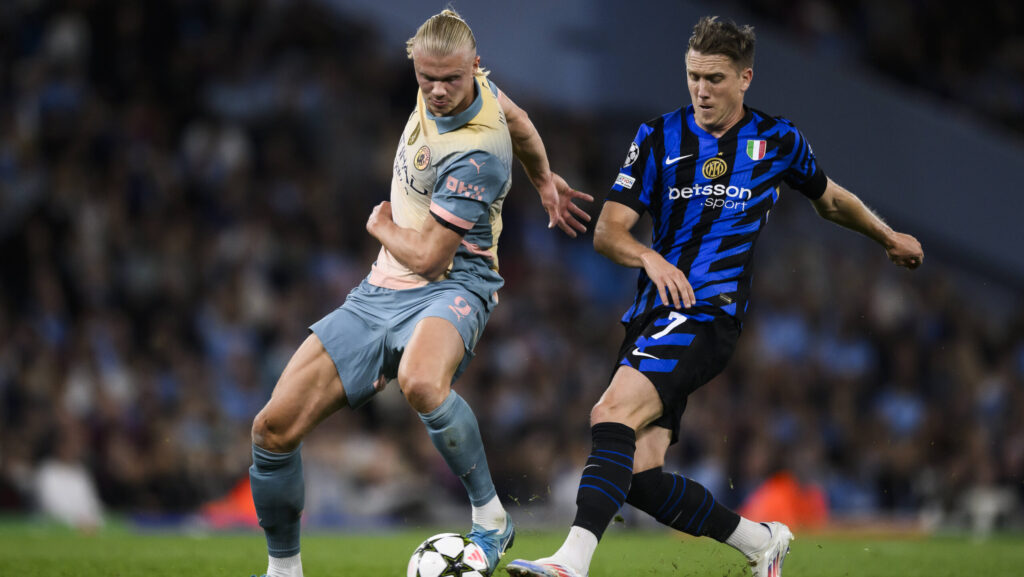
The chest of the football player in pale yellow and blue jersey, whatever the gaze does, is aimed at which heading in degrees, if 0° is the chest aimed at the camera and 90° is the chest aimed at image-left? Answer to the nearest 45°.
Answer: approximately 45°
